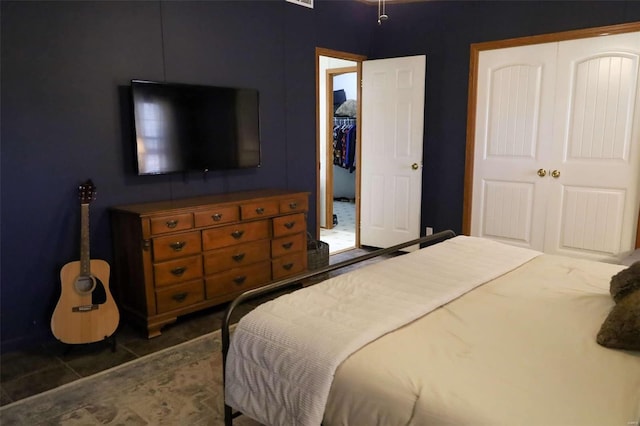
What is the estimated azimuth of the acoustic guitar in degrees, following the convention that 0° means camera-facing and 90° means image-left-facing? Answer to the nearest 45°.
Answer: approximately 0°

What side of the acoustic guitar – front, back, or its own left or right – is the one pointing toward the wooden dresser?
left

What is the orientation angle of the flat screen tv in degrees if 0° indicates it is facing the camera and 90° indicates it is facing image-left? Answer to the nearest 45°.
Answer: approximately 315°

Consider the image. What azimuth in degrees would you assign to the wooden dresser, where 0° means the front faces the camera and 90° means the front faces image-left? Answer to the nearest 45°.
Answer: approximately 315°

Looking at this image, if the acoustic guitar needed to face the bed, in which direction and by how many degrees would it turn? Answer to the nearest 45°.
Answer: approximately 45° to its left

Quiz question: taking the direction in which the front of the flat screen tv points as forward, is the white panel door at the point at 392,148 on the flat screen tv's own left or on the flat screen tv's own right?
on the flat screen tv's own left

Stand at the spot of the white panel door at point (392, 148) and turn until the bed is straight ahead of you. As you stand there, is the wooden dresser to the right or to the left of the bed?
right
